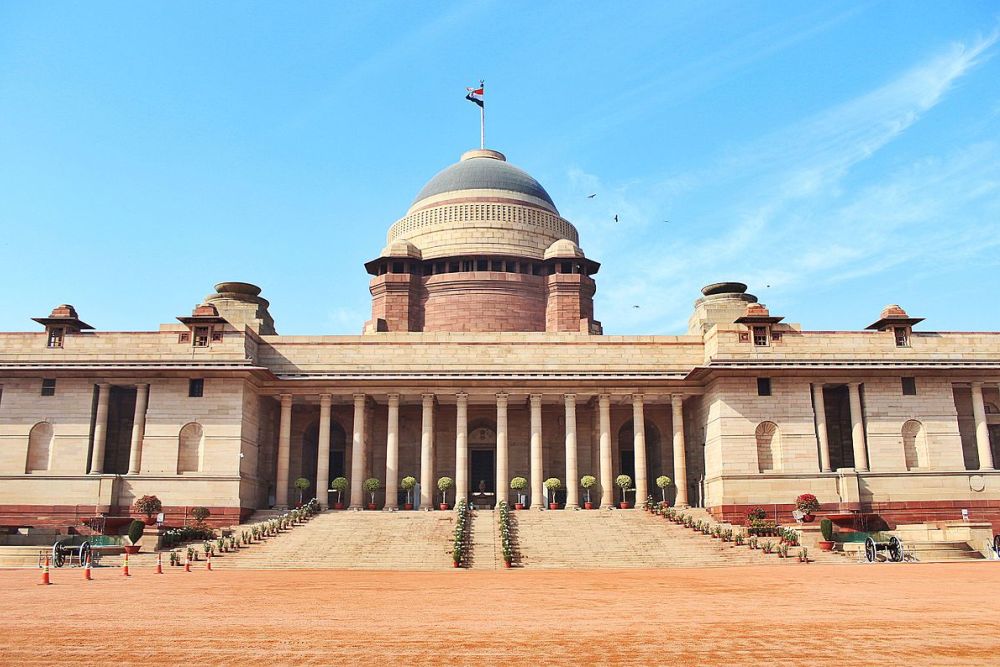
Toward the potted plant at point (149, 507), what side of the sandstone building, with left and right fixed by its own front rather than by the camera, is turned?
right

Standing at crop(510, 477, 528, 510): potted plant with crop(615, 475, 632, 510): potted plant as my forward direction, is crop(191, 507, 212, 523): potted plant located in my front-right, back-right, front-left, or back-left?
back-right

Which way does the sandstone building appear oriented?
toward the camera

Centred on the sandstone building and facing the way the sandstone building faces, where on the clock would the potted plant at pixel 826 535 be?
The potted plant is roughly at 10 o'clock from the sandstone building.

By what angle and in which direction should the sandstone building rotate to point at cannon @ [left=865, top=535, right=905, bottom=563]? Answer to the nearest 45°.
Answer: approximately 45° to its left

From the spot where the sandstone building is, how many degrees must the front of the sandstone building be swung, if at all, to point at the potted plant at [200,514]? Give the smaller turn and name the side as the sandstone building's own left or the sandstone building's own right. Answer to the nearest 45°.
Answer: approximately 90° to the sandstone building's own right
